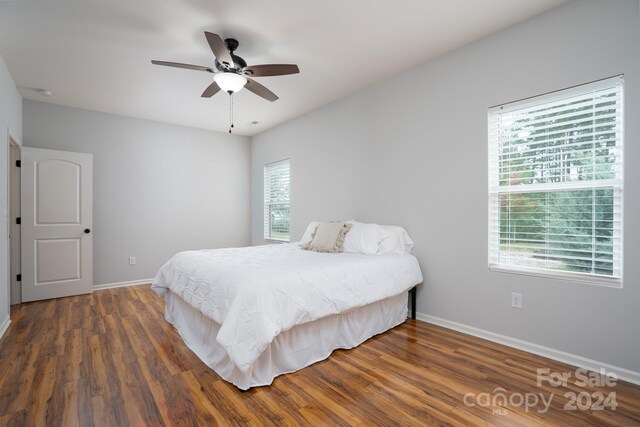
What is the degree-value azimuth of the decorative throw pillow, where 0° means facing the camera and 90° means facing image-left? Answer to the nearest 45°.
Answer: approximately 45°

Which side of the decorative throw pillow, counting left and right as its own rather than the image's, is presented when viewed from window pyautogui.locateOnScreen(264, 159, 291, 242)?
right

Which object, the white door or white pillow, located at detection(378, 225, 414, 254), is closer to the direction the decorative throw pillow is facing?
the white door

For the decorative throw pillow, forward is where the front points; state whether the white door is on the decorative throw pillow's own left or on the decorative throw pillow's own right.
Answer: on the decorative throw pillow's own right
